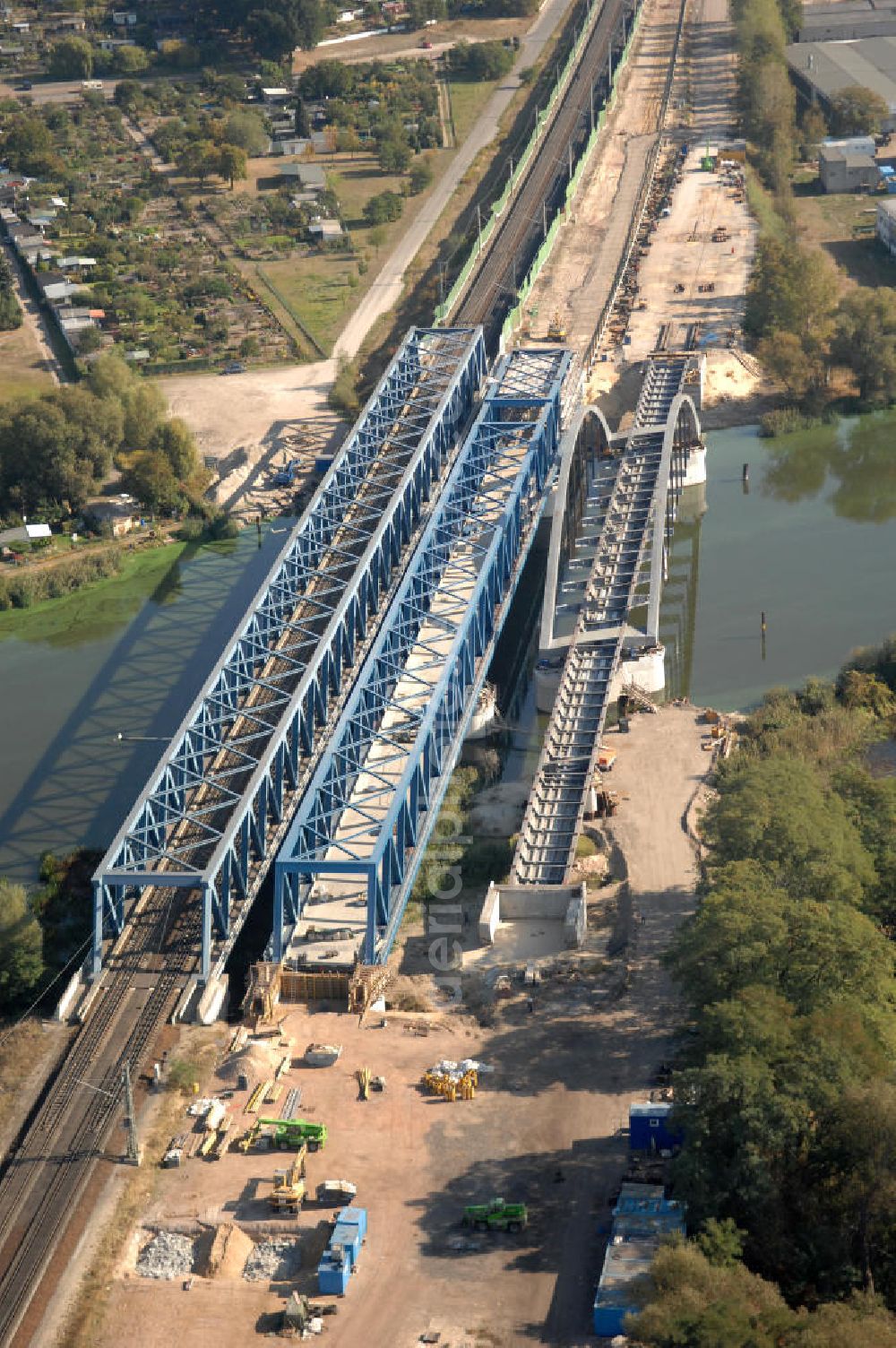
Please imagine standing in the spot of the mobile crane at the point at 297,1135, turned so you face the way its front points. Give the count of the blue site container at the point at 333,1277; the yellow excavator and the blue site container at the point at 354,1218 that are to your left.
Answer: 3

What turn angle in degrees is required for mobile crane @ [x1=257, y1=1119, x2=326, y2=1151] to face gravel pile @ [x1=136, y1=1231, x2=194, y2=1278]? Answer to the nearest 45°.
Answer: approximately 45° to its left

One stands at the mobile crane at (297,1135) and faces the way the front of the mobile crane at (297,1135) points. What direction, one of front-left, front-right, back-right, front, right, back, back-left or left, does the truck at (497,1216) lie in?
back-left

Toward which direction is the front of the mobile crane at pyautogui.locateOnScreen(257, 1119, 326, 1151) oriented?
to the viewer's left

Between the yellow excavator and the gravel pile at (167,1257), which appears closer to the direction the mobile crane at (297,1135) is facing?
the gravel pile

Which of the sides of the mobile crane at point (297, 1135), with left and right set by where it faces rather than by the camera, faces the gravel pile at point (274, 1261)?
left

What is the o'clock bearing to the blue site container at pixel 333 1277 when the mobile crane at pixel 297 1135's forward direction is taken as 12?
The blue site container is roughly at 9 o'clock from the mobile crane.

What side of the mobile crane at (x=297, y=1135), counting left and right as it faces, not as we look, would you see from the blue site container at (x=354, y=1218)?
left
